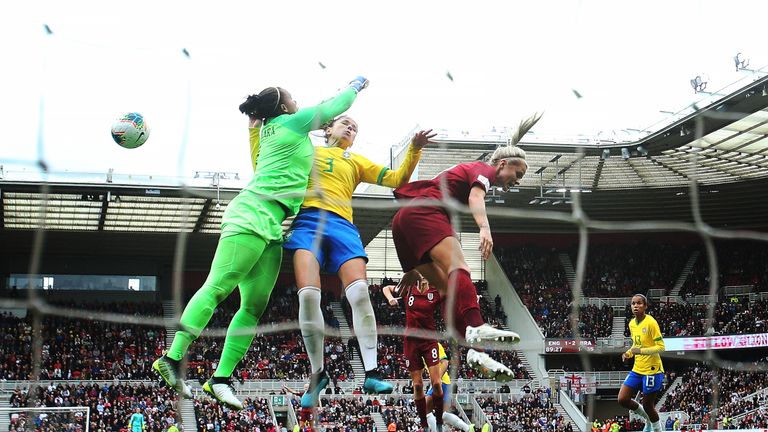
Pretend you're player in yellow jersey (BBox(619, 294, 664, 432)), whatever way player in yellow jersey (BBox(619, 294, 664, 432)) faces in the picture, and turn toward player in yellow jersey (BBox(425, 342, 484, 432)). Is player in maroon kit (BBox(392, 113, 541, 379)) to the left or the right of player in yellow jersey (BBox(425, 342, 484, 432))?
left

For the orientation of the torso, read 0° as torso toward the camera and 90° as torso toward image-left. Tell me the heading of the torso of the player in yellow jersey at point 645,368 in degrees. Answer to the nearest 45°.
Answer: approximately 45°

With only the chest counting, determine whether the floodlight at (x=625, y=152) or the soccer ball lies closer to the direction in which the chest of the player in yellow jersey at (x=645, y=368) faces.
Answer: the soccer ball

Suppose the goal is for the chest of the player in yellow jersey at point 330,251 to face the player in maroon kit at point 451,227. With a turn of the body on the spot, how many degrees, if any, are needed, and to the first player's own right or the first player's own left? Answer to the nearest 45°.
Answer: approximately 90° to the first player's own left

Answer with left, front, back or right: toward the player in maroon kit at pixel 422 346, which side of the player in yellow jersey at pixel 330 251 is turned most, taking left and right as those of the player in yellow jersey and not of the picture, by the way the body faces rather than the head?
back

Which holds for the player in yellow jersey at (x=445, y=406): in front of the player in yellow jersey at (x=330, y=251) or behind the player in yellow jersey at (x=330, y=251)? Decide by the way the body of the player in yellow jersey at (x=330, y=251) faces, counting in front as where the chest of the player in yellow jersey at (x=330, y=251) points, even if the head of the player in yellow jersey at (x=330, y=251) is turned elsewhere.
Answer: behind

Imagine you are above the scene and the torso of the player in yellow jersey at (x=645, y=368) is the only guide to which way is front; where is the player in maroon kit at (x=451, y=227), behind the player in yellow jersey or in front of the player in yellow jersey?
in front

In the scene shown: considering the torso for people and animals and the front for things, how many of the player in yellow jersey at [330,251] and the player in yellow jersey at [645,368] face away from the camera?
0

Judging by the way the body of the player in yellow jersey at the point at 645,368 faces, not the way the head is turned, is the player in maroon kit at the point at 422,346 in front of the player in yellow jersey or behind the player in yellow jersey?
in front

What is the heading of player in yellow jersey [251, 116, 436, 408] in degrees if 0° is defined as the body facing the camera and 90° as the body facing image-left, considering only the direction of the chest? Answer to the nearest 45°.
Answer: approximately 0°
